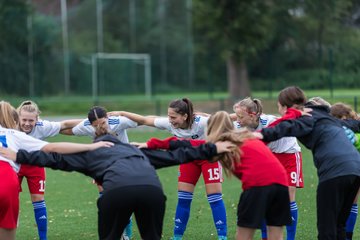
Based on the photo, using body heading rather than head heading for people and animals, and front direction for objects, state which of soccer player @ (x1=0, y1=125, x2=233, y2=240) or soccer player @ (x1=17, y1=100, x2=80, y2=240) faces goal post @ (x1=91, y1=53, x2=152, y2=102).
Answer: soccer player @ (x1=0, y1=125, x2=233, y2=240)

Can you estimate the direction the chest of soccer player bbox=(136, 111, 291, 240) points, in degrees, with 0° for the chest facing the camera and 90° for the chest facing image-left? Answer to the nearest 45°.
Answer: approximately 135°

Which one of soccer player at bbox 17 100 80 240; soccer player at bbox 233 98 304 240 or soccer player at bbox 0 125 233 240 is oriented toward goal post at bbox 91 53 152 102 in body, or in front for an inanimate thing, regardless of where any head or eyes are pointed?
soccer player at bbox 0 125 233 240

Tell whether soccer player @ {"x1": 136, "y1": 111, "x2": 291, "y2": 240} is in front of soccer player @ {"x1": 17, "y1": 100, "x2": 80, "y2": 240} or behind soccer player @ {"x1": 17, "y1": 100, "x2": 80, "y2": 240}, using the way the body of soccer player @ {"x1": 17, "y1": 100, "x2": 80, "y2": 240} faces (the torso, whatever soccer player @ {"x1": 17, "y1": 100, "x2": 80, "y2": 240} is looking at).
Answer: in front

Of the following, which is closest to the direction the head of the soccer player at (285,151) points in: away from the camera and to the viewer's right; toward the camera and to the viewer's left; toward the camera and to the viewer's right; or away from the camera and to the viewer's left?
toward the camera and to the viewer's left

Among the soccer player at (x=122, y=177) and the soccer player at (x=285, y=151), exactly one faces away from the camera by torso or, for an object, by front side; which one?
the soccer player at (x=122, y=177)

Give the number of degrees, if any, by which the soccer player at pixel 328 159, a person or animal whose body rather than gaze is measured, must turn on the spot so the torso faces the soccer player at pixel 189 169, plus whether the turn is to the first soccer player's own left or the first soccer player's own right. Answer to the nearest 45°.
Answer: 0° — they already face them

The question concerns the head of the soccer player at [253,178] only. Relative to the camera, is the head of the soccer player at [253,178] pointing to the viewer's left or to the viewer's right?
to the viewer's left

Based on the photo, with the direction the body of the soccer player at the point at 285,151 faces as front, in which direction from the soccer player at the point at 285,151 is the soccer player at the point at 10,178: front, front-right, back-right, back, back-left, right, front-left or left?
front

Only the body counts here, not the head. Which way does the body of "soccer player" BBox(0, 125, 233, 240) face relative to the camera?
away from the camera

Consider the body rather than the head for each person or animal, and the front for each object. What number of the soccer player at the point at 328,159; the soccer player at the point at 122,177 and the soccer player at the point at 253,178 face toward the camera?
0

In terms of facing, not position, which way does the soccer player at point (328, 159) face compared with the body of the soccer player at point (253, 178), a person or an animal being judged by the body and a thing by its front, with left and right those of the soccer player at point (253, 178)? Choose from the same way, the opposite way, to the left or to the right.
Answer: the same way

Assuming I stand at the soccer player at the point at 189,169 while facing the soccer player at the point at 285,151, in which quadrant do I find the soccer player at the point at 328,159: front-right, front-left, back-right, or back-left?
front-right

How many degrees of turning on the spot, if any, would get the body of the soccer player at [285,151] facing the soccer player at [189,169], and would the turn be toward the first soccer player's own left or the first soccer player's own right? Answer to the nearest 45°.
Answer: approximately 45° to the first soccer player's own right

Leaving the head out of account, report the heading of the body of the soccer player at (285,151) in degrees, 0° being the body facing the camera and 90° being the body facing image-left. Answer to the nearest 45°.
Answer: approximately 45°

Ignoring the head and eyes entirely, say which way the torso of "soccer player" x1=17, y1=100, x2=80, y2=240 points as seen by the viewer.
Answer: toward the camera

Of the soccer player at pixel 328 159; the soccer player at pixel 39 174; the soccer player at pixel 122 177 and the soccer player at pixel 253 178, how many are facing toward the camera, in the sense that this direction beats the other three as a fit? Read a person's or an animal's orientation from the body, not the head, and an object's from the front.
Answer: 1

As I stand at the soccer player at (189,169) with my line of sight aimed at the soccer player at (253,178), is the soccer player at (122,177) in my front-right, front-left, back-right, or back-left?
front-right
